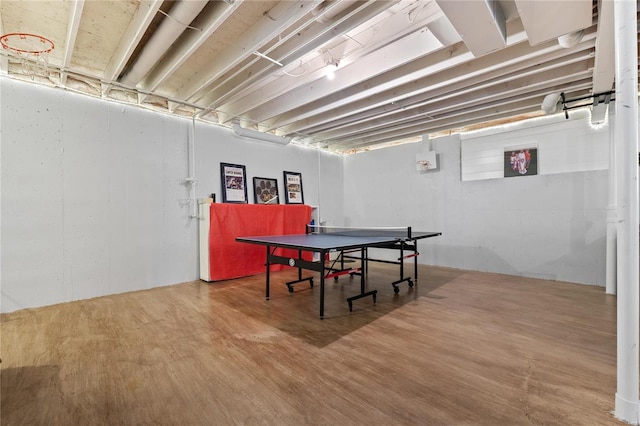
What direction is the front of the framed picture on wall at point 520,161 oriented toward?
toward the camera

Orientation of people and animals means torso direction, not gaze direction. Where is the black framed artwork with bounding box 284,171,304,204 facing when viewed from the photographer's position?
facing the viewer and to the right of the viewer

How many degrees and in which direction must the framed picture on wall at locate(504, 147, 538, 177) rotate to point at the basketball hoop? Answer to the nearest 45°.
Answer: approximately 45° to its right

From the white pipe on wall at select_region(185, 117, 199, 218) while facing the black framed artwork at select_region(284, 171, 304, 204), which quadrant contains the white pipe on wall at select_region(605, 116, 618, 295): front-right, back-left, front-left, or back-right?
front-right

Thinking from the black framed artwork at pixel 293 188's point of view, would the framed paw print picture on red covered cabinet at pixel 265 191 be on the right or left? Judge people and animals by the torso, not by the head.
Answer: on its right

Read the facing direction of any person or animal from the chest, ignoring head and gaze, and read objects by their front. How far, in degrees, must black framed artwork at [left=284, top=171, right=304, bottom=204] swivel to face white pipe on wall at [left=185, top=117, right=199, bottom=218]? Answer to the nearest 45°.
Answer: approximately 90° to its right

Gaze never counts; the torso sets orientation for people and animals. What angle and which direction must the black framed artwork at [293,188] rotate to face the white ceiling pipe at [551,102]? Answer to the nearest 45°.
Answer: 0° — it already faces it

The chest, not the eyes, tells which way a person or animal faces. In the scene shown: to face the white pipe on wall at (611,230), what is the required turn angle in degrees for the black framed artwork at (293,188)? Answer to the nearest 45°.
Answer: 0° — it already faces it

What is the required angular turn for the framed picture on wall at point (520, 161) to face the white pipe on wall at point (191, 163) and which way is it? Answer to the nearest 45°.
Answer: approximately 45° to its right

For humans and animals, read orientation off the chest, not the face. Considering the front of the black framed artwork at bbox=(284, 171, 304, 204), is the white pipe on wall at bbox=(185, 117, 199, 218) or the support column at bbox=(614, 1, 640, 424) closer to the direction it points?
the support column

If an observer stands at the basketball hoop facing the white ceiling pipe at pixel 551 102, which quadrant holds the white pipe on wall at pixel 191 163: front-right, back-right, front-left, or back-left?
front-left

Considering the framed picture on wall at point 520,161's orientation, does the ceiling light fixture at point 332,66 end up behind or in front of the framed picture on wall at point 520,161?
in front

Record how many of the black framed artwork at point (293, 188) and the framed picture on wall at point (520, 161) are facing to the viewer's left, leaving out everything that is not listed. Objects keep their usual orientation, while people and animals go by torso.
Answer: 0
